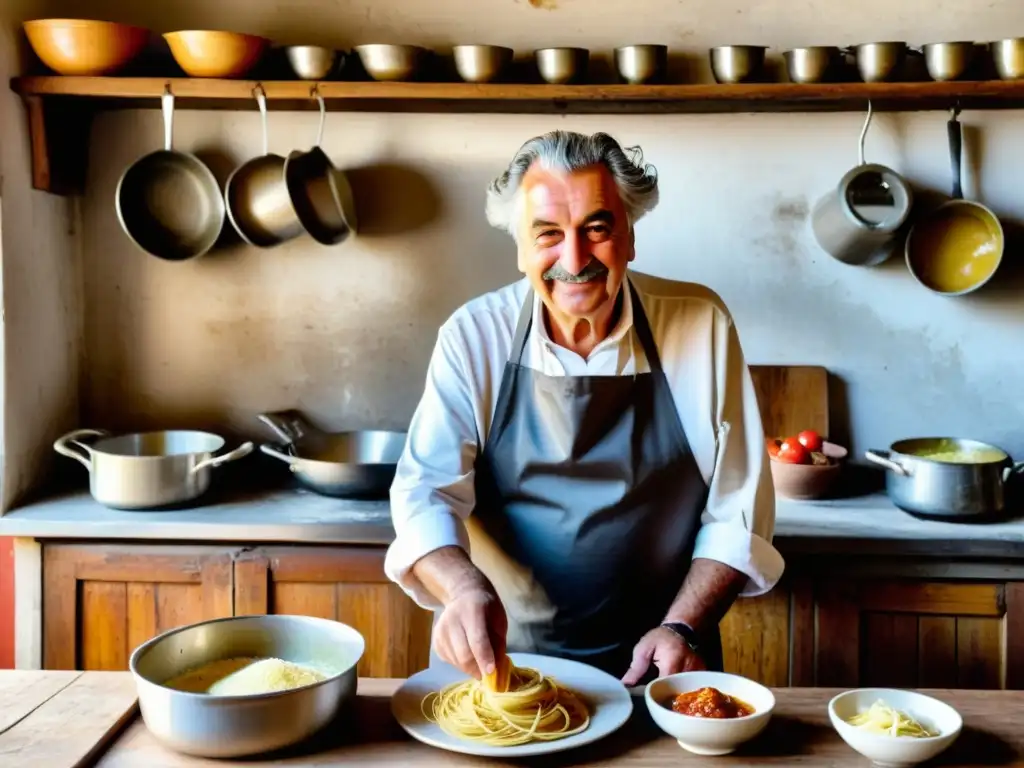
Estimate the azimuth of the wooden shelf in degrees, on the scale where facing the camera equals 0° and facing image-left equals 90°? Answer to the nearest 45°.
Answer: approximately 0°

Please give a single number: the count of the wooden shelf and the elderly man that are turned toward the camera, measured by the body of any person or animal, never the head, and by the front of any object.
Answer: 2

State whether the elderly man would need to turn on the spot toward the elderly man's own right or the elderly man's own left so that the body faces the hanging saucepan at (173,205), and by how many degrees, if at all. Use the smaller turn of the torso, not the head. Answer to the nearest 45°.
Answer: approximately 135° to the elderly man's own right

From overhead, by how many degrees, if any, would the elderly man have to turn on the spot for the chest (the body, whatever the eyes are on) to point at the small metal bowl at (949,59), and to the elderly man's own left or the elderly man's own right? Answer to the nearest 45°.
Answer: approximately 135° to the elderly man's own left
